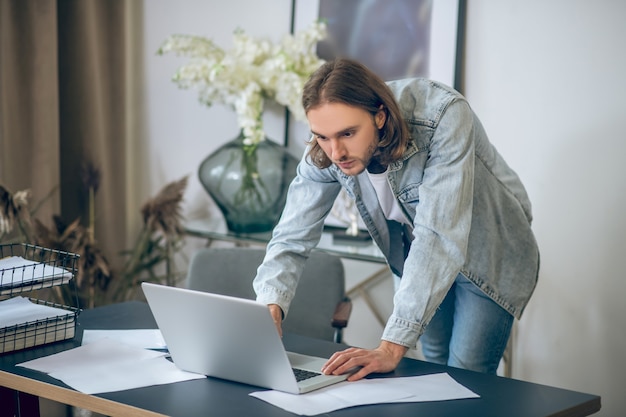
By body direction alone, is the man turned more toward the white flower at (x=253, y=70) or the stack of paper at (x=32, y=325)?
the stack of paper

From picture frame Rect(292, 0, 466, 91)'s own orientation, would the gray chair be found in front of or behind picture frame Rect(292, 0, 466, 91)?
in front

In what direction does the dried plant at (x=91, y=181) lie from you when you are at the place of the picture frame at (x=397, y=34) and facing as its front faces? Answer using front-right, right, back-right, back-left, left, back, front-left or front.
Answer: right

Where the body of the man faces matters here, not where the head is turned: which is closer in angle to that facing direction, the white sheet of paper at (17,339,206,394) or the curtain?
the white sheet of paper

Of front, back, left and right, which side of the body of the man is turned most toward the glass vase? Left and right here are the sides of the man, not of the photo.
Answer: right

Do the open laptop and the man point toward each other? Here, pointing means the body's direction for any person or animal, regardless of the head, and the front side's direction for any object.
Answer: yes

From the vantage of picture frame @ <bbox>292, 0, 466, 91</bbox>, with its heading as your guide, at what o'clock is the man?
The man is roughly at 12 o'clock from the picture frame.

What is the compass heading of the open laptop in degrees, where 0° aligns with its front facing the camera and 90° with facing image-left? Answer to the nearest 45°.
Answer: approximately 225°

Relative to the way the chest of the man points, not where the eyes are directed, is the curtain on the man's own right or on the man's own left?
on the man's own right

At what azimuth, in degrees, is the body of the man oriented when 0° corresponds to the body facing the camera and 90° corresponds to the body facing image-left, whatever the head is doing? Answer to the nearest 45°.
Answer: approximately 45°

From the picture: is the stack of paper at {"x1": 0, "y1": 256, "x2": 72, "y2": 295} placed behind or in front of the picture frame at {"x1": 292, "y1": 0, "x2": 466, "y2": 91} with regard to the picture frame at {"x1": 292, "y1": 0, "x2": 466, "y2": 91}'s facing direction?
in front

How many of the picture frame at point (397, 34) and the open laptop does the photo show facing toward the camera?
1

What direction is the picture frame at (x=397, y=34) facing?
toward the camera

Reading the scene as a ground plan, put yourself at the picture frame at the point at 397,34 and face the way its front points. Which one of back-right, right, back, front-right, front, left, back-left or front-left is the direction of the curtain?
right

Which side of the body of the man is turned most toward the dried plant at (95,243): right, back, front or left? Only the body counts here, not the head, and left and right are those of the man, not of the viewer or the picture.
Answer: right
